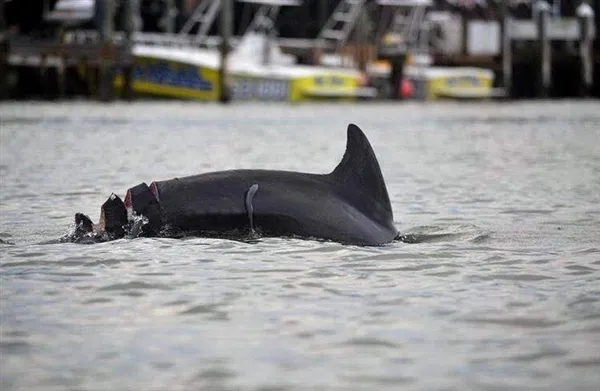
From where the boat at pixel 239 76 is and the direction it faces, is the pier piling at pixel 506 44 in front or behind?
behind

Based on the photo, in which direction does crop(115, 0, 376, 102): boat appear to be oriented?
to the viewer's left
